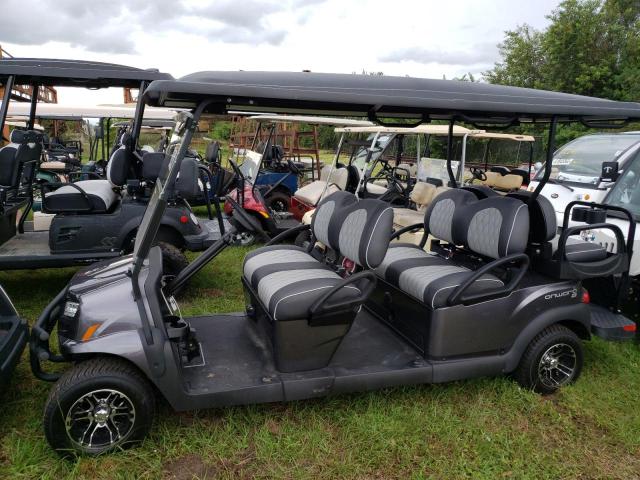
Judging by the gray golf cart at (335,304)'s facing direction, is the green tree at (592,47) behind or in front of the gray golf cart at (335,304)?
behind

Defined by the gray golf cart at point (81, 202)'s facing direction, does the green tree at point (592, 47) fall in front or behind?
behind

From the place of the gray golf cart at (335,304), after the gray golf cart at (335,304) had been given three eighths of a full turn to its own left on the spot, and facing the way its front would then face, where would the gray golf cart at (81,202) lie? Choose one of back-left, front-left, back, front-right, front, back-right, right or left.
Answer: back-left

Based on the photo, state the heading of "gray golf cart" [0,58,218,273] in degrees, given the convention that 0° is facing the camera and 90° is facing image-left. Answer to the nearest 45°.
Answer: approximately 90°

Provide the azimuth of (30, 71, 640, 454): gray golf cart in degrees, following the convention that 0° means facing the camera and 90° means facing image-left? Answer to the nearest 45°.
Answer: approximately 45°
